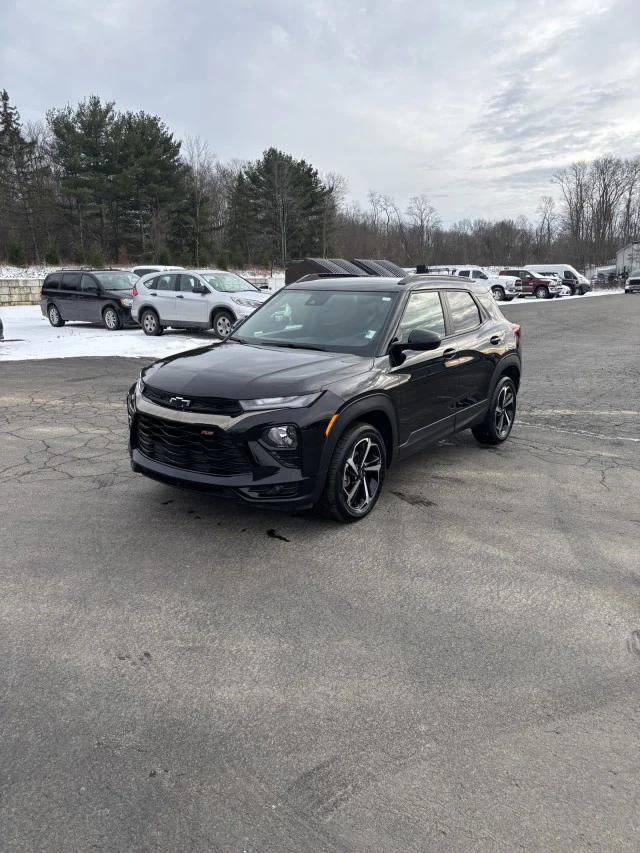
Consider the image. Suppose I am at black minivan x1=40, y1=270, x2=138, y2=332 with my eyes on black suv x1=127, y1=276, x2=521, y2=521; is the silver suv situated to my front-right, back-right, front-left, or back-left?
front-left

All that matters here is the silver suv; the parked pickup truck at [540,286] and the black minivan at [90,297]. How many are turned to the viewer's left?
0

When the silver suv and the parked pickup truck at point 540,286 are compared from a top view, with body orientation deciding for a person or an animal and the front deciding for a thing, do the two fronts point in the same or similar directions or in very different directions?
same or similar directions

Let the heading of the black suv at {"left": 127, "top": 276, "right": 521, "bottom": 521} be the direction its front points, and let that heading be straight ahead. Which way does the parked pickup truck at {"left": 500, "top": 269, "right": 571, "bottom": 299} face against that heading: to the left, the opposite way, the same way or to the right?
to the left

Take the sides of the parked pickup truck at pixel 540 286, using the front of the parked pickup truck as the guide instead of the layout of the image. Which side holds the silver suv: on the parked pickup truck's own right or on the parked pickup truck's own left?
on the parked pickup truck's own right

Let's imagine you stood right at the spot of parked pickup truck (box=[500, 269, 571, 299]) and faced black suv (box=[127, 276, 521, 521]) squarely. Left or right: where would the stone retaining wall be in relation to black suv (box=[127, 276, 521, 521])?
right

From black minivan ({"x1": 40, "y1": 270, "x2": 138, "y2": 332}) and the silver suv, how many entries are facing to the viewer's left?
0

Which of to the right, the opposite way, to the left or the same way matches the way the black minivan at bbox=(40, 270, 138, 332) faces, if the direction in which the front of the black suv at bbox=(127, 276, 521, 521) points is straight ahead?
to the left

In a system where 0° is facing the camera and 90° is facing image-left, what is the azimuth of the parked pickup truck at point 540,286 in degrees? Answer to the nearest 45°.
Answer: approximately 315°

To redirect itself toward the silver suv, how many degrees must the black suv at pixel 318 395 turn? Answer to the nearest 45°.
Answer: approximately 135° to its right

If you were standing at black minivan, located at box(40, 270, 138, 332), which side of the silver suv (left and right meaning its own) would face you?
back

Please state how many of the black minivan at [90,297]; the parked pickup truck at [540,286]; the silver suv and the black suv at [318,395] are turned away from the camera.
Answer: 0

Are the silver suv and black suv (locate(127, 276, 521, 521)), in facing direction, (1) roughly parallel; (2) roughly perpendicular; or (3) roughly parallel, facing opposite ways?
roughly perpendicular

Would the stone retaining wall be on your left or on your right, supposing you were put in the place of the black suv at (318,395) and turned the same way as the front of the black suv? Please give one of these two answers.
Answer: on your right

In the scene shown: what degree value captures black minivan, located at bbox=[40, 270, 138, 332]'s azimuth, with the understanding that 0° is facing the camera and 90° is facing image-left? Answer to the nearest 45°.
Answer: approximately 315°

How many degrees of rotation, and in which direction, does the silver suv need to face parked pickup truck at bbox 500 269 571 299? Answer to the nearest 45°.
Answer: approximately 90° to its left
